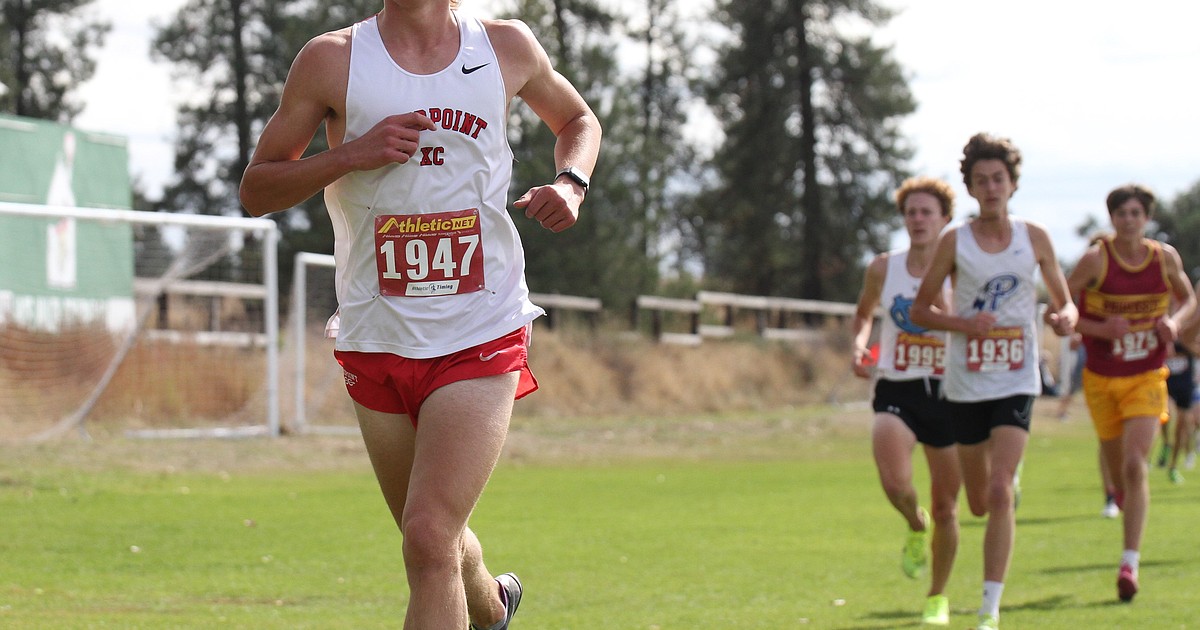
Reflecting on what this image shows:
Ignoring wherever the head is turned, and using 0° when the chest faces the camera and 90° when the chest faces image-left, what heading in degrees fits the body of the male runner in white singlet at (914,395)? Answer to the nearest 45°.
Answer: approximately 0°

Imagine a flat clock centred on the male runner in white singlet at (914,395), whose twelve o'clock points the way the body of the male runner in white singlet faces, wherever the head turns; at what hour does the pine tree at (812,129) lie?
The pine tree is roughly at 6 o'clock from the male runner in white singlet.

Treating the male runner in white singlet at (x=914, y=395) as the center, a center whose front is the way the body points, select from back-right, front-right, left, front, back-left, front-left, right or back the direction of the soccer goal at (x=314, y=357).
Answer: back-right

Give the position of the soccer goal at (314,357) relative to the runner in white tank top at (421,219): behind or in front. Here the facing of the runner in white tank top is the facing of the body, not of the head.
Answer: behind

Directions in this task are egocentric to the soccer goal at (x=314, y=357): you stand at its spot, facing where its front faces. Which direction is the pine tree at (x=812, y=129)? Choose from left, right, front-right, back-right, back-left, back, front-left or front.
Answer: back-left

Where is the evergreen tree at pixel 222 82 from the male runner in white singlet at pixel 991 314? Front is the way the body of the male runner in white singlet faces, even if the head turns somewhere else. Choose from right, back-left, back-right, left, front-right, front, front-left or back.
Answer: back-right

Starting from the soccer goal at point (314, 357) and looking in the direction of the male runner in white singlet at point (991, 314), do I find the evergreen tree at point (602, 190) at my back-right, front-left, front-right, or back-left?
back-left
